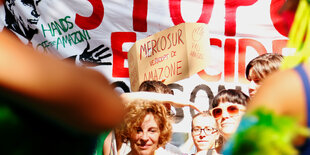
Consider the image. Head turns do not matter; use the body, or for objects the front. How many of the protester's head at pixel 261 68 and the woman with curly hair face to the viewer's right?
0

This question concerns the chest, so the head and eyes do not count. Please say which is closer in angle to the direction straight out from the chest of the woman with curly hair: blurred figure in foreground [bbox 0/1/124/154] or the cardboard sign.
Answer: the blurred figure in foreground

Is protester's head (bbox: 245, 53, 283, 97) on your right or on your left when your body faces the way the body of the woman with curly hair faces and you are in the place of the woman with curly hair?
on your left

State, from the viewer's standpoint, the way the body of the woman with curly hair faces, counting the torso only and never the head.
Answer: toward the camera

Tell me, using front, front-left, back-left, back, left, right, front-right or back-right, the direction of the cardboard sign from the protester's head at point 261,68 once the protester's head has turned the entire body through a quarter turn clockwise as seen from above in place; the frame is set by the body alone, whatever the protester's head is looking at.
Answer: front

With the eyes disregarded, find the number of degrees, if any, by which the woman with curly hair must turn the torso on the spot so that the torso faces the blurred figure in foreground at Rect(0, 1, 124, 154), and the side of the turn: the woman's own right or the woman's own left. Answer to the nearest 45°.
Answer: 0° — they already face them

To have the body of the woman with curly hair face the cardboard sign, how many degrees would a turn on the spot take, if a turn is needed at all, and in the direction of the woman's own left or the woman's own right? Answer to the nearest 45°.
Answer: approximately 180°
